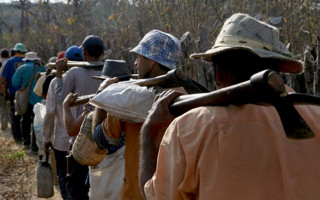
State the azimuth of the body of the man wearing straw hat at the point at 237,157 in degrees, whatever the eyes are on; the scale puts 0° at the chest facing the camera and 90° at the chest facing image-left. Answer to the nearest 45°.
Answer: approximately 135°

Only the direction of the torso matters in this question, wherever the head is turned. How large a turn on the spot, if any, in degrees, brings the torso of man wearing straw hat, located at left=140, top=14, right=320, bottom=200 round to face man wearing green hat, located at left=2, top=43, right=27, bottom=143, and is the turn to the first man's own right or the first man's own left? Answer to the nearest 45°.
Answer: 0° — they already face them
